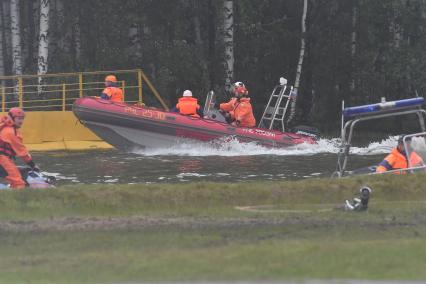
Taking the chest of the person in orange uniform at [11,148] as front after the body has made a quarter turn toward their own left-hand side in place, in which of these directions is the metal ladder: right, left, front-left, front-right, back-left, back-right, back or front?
front-right

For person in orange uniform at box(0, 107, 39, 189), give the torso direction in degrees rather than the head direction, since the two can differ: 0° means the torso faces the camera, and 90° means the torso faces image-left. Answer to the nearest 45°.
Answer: approximately 270°

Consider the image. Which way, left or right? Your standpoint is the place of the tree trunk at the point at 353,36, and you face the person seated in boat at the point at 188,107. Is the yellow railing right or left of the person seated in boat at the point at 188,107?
right

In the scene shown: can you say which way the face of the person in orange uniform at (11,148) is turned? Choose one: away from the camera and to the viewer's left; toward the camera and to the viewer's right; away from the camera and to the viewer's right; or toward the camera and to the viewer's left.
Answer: toward the camera and to the viewer's right

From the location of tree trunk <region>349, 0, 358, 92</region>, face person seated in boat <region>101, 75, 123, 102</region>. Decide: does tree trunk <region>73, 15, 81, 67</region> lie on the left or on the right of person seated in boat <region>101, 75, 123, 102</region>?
right

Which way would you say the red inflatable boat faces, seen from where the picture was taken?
facing to the left of the viewer

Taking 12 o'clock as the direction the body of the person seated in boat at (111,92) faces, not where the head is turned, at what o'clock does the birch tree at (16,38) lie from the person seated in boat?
The birch tree is roughly at 2 o'clock from the person seated in boat.

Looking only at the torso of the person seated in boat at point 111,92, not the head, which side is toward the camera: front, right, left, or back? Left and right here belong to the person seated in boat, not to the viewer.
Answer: left

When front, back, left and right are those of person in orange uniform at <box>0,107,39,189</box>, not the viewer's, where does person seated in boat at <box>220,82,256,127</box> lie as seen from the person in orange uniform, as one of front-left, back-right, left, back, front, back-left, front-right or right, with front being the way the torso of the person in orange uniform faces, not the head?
front-left

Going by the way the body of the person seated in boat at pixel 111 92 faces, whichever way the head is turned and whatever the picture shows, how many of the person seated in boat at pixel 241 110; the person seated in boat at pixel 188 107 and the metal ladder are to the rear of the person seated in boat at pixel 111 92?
3

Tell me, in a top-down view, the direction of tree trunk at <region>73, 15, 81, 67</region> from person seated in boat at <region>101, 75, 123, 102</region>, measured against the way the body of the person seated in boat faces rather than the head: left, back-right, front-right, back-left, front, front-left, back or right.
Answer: right
